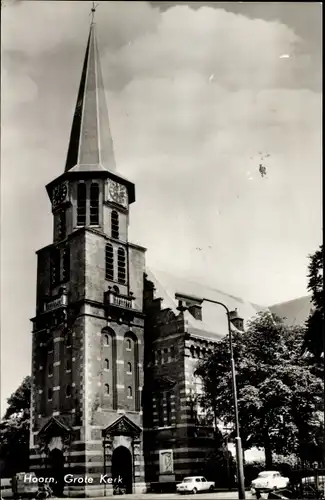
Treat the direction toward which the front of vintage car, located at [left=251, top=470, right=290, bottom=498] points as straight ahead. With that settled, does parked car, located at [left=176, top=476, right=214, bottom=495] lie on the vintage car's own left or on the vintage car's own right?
on the vintage car's own right

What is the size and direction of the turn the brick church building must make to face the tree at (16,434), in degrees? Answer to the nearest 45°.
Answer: approximately 90° to its right

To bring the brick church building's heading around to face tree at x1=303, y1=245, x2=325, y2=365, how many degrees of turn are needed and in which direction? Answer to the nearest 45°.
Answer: approximately 90° to its left

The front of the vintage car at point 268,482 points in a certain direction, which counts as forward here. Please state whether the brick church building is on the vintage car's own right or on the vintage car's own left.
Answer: on the vintage car's own right

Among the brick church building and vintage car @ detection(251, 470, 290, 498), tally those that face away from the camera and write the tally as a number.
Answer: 0

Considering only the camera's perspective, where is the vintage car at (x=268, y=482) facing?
facing the viewer and to the left of the viewer

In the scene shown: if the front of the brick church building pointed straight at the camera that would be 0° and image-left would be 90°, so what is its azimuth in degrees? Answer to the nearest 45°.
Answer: approximately 45°

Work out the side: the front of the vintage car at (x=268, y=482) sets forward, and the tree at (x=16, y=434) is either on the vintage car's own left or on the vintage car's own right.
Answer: on the vintage car's own right

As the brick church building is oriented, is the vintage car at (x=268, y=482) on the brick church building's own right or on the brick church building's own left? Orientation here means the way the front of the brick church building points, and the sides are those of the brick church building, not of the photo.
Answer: on the brick church building's own left

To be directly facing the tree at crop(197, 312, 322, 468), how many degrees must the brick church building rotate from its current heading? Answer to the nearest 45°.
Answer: approximately 90° to its left
